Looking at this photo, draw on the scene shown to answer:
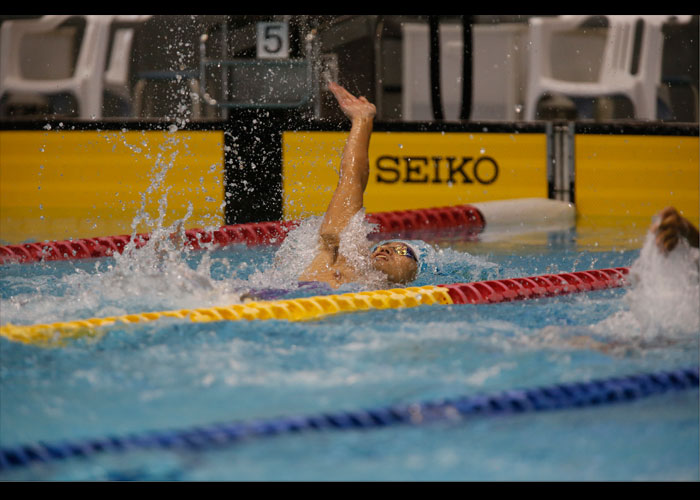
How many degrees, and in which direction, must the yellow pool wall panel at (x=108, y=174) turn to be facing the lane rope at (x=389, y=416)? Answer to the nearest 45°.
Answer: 0° — it already faces it

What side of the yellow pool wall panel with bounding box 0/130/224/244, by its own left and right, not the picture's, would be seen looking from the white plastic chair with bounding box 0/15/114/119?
back

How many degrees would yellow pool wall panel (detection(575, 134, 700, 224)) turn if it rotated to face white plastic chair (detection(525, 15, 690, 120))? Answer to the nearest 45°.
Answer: approximately 180°

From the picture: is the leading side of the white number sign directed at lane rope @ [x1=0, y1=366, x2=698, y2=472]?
yes

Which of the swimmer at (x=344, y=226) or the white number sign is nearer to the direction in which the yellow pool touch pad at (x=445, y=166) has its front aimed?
the swimmer

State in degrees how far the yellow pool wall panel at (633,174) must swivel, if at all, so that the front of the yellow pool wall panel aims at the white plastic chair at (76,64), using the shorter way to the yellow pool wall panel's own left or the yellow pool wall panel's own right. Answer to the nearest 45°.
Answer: approximately 90° to the yellow pool wall panel's own right

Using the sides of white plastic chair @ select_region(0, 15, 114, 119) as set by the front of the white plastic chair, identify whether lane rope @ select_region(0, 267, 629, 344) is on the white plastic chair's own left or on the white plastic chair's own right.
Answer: on the white plastic chair's own left
